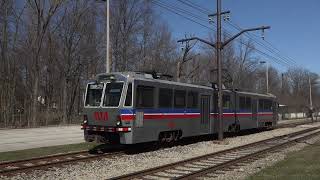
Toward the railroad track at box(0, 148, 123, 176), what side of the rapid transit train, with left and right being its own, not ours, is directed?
front

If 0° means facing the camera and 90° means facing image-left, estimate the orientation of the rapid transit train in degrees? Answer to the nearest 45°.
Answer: approximately 45°

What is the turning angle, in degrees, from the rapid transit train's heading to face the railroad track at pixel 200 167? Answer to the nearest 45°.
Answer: approximately 90° to its left
